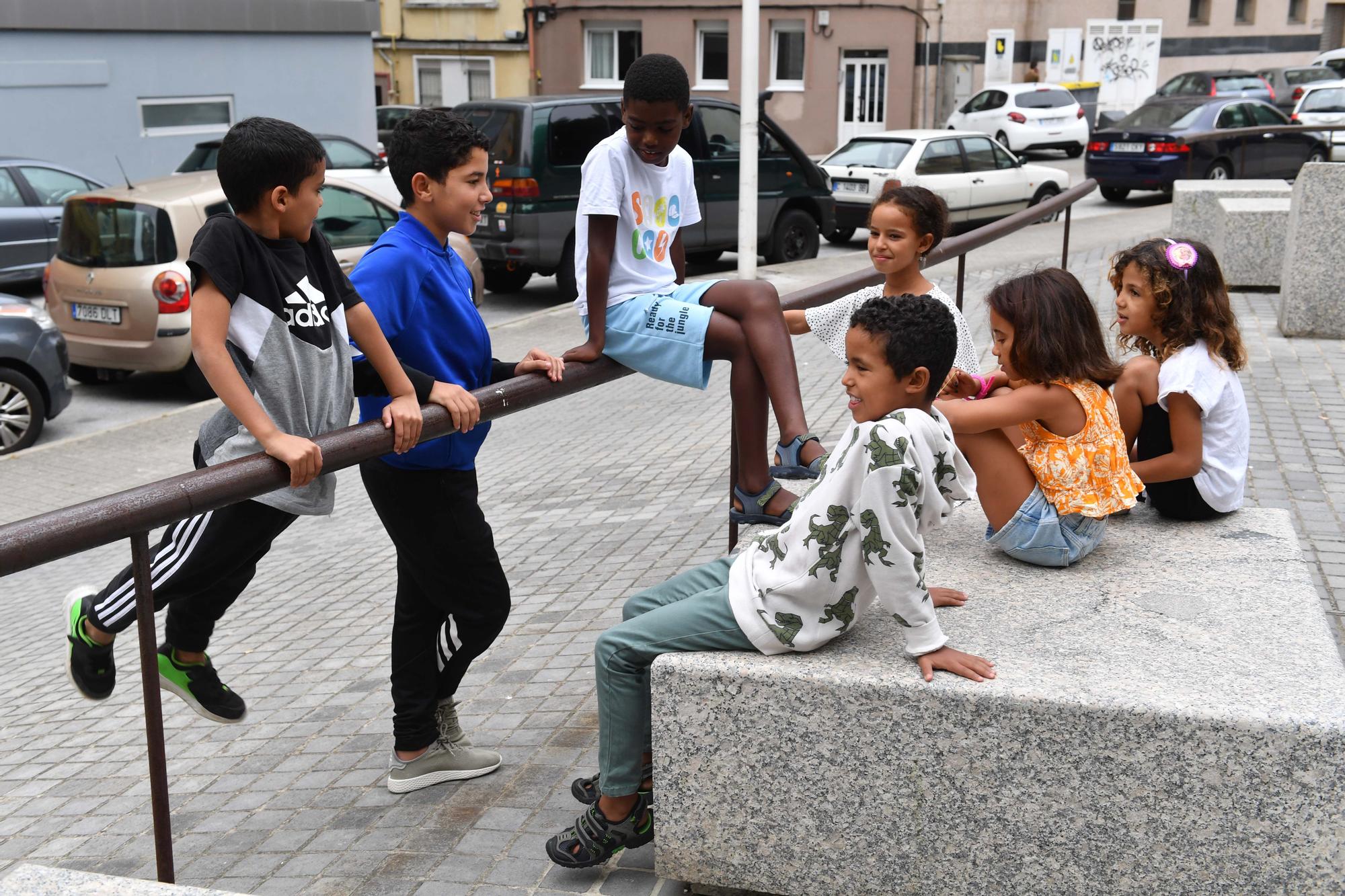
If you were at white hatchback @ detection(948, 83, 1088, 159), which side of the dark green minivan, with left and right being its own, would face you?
front

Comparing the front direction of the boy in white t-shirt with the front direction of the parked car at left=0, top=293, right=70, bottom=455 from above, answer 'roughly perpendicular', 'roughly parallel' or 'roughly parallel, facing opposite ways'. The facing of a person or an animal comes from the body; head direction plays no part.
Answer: roughly perpendicular

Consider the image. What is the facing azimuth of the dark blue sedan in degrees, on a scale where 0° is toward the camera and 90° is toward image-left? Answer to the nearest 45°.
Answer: approximately 225°

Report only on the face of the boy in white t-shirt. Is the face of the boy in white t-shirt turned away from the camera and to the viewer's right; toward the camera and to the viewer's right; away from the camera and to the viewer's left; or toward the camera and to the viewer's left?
toward the camera and to the viewer's left

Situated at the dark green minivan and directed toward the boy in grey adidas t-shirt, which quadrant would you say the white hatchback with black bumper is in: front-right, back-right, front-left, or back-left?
back-left

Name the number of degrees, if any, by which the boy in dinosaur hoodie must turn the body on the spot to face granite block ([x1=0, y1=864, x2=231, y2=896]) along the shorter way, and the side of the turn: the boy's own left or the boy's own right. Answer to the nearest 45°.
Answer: approximately 45° to the boy's own left

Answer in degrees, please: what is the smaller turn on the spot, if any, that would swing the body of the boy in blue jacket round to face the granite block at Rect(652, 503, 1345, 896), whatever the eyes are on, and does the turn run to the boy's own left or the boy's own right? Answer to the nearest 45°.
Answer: approximately 45° to the boy's own right

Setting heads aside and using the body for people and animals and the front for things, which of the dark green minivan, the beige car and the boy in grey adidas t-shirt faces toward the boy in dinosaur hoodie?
the boy in grey adidas t-shirt

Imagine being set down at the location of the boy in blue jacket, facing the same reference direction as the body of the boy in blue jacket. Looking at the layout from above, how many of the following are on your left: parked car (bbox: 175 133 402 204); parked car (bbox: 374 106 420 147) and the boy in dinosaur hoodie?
2

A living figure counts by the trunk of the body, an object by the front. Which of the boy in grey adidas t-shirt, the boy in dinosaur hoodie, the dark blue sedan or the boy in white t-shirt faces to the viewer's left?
the boy in dinosaur hoodie

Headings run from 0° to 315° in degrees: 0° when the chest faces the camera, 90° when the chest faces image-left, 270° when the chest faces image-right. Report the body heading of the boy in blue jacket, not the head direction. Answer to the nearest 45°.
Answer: approximately 270°

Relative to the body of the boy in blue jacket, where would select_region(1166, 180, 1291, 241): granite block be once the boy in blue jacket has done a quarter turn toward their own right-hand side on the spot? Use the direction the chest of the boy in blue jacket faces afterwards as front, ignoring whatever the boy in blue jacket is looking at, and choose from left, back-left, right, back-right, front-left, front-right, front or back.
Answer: back-left

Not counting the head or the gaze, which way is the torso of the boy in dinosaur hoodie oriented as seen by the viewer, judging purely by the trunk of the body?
to the viewer's left

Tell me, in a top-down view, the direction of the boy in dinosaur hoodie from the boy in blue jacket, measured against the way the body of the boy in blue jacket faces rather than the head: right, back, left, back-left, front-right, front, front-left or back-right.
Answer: front-right

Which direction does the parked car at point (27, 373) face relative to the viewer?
to the viewer's right
